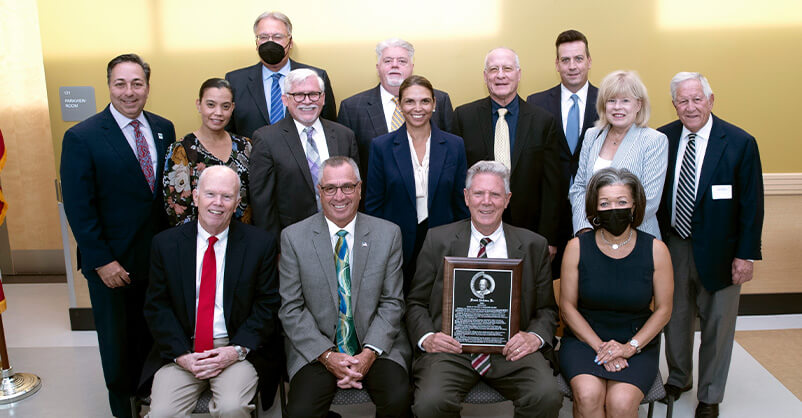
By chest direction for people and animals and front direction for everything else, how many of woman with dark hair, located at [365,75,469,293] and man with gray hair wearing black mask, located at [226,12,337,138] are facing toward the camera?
2

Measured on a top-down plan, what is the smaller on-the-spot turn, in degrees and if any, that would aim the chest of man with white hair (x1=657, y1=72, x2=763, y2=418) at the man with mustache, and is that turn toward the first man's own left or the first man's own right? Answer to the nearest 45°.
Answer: approximately 45° to the first man's own right

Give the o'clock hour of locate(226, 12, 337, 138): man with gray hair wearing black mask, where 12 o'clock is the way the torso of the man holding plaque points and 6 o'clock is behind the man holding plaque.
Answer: The man with gray hair wearing black mask is roughly at 4 o'clock from the man holding plaque.

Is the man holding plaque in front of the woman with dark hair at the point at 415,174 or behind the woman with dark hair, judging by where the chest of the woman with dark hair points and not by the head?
in front

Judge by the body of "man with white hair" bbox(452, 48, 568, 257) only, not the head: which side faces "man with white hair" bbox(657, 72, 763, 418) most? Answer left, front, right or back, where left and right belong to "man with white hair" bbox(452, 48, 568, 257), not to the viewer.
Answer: left

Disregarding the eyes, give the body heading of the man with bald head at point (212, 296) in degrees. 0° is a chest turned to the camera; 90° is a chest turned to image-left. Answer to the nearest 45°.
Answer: approximately 0°

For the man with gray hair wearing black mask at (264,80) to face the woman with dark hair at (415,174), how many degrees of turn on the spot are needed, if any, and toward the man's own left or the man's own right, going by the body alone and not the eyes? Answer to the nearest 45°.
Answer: approximately 45° to the man's own left

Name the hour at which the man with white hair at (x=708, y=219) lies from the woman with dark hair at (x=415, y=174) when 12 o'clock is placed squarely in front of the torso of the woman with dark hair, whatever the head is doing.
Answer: The man with white hair is roughly at 9 o'clock from the woman with dark hair.

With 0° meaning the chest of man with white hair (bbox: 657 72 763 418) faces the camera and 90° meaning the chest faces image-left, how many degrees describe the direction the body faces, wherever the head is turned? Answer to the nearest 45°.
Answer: approximately 45°

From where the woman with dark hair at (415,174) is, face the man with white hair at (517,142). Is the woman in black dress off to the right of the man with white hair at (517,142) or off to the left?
right
